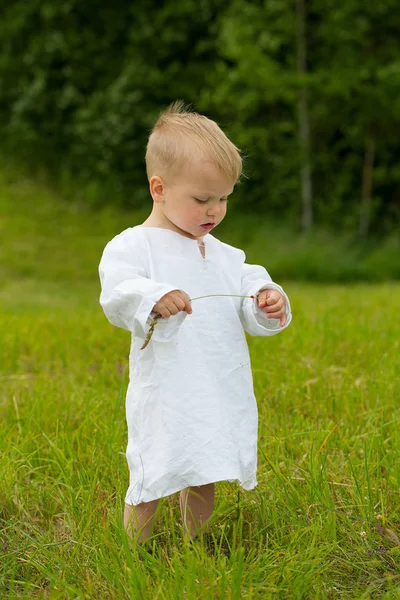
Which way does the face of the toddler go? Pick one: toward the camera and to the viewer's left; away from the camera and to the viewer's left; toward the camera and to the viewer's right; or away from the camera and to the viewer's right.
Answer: toward the camera and to the viewer's right

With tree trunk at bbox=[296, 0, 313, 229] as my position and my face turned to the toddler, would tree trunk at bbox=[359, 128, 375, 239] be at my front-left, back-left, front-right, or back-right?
back-left

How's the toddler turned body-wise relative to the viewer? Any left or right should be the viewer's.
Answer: facing the viewer and to the right of the viewer

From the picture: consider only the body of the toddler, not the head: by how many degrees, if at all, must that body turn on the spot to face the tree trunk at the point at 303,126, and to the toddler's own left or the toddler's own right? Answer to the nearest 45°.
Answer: approximately 135° to the toddler's own left

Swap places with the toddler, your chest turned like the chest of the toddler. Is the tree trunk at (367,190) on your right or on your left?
on your left
